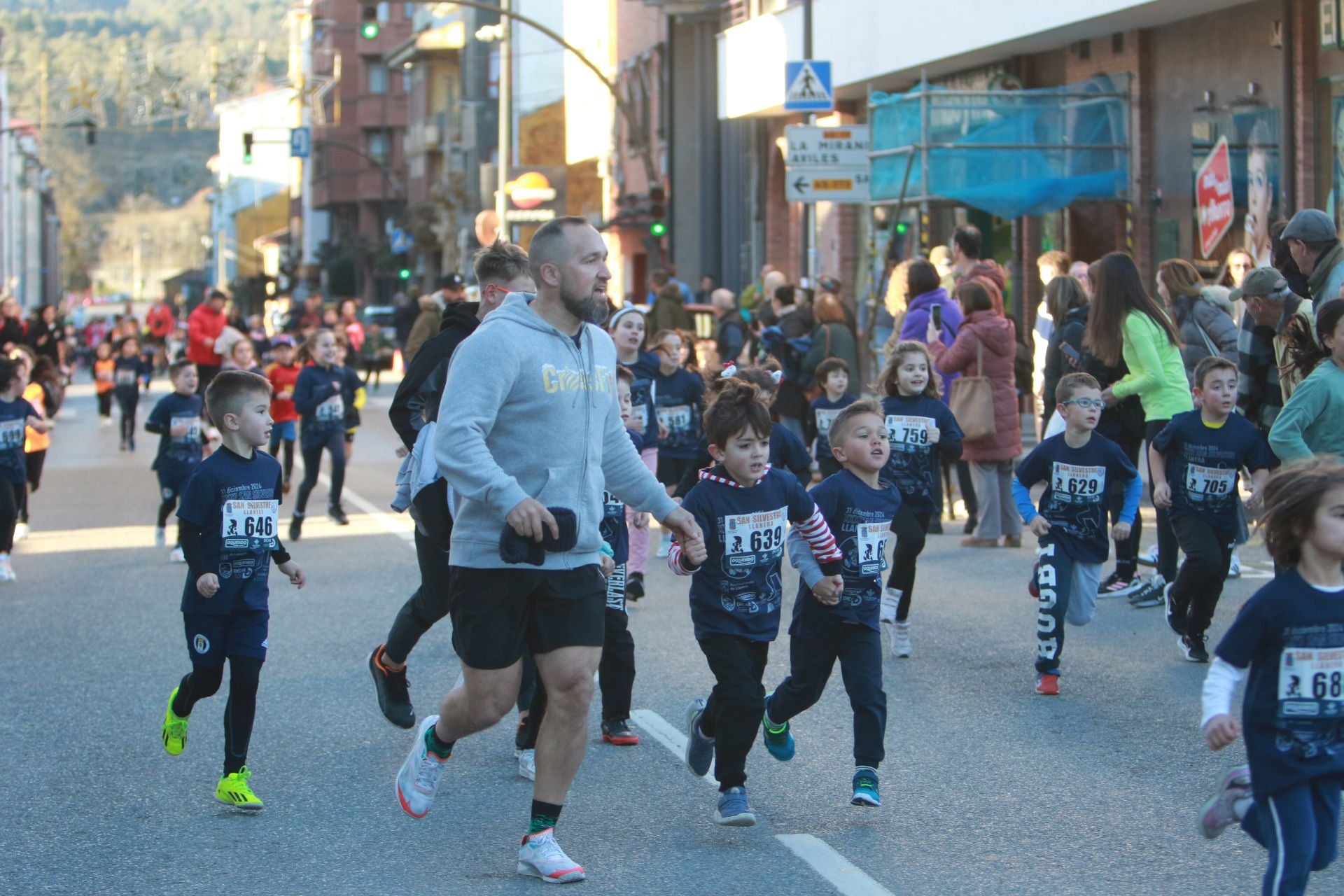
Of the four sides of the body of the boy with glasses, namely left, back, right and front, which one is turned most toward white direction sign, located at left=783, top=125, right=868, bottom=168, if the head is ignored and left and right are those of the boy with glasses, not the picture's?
back

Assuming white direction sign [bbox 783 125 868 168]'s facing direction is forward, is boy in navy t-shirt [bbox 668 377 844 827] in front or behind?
in front

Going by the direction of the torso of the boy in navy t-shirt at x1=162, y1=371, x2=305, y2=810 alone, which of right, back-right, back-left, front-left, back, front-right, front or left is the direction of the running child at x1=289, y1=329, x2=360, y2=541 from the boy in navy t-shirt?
back-left

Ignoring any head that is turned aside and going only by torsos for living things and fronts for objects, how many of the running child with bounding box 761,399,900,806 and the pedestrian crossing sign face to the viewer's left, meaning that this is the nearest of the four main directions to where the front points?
0

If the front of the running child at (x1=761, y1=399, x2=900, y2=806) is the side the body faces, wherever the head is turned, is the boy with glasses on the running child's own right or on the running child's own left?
on the running child's own left

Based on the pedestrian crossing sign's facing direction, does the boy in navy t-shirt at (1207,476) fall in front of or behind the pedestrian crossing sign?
in front

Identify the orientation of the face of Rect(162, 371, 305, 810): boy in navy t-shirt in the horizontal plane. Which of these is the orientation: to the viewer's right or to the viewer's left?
to the viewer's right
